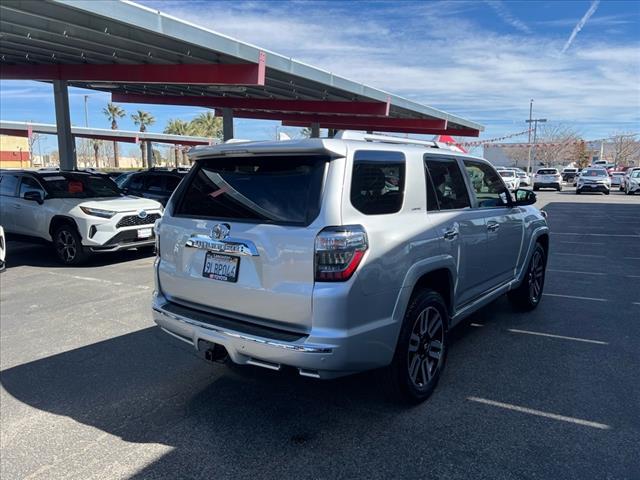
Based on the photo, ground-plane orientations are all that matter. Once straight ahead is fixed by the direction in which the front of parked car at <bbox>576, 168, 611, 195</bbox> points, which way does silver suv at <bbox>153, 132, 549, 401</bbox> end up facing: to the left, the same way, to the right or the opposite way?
the opposite way

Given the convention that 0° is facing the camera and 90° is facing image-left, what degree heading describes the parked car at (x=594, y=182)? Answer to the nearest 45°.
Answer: approximately 0°

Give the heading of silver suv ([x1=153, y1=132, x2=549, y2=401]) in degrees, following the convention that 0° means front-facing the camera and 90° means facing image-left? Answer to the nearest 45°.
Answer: approximately 225°

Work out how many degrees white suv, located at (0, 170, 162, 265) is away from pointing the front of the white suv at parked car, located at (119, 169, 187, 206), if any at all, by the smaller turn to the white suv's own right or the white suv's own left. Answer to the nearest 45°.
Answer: approximately 90° to the white suv's own left

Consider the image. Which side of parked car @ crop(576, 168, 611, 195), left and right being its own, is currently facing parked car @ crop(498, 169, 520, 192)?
right

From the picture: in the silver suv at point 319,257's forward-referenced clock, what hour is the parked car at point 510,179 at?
The parked car is roughly at 11 o'clock from the silver suv.

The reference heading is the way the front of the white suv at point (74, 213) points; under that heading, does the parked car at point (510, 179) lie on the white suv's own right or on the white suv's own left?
on the white suv's own left

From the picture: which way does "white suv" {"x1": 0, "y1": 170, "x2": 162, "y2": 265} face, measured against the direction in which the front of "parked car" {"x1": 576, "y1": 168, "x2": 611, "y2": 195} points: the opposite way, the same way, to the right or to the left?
to the left

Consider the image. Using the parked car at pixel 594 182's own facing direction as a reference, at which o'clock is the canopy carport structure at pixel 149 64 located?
The canopy carport structure is roughly at 1 o'clock from the parked car.

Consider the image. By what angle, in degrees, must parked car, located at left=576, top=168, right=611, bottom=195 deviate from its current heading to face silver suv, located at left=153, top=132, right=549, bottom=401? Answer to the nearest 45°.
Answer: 0° — it already faces it

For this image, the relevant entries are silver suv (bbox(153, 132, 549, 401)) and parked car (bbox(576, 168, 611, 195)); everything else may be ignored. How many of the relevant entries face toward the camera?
1
